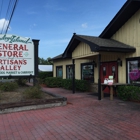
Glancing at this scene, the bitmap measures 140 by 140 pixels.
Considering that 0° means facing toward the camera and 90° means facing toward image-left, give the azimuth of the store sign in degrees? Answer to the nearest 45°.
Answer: approximately 0°

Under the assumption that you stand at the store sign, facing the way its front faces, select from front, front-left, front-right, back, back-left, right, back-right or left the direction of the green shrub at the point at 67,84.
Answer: back-left

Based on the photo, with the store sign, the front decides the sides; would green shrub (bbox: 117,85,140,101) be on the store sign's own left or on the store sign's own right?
on the store sign's own left
